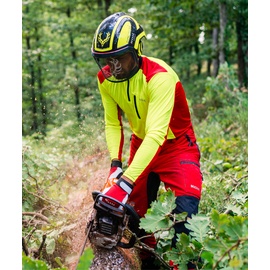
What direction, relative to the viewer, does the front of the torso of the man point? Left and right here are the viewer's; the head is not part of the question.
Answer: facing the viewer and to the left of the viewer

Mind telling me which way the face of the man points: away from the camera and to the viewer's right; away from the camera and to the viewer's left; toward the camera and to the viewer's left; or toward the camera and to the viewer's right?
toward the camera and to the viewer's left

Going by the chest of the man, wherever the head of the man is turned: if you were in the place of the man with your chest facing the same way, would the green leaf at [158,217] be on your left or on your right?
on your left

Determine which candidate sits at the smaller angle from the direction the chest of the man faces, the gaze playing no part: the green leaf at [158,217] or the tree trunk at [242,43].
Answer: the green leaf
